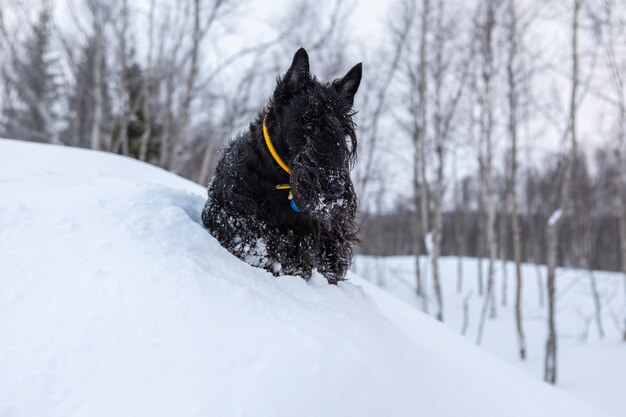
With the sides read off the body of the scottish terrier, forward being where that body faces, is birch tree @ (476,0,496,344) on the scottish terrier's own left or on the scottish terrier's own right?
on the scottish terrier's own left

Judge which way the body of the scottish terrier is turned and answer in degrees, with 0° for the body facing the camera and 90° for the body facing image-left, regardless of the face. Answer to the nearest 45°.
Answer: approximately 315°

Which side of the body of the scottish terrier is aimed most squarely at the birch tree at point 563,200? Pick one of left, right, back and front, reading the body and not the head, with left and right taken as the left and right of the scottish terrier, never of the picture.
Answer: left

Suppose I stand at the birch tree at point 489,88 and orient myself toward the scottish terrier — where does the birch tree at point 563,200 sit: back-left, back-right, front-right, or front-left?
front-left
